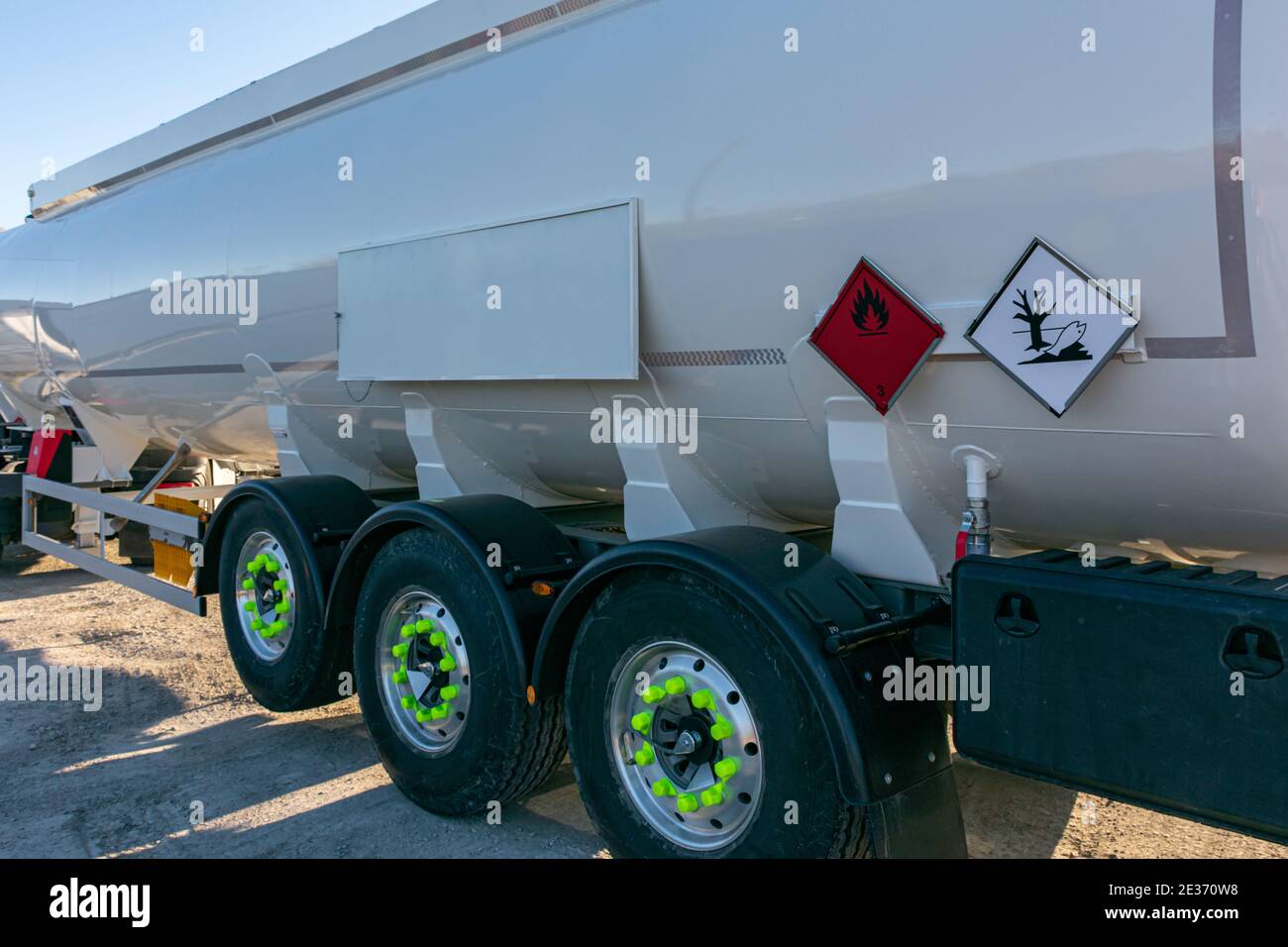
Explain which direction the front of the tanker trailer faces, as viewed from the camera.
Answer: facing away from the viewer and to the left of the viewer
